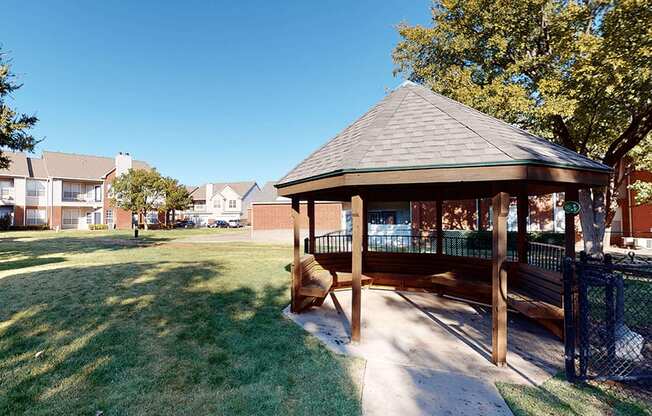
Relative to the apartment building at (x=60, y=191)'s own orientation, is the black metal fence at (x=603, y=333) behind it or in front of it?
in front

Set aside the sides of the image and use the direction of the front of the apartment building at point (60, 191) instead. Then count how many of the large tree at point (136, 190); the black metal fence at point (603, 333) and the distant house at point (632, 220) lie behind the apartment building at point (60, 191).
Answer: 0

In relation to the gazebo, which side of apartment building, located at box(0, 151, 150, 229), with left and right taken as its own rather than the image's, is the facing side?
front

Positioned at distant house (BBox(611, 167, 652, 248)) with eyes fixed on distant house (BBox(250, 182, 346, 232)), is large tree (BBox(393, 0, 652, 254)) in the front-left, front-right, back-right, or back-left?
front-left

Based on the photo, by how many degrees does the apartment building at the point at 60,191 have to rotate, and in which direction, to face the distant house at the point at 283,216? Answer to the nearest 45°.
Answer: approximately 45° to its left

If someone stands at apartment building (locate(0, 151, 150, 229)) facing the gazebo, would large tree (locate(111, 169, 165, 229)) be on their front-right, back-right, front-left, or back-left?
front-left

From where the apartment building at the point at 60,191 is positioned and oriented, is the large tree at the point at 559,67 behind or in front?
in front

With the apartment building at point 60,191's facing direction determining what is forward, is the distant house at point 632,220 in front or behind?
in front

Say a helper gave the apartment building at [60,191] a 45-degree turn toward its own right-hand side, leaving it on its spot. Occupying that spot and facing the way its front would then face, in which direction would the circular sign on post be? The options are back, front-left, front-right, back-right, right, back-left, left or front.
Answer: front-left

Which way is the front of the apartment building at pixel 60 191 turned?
toward the camera

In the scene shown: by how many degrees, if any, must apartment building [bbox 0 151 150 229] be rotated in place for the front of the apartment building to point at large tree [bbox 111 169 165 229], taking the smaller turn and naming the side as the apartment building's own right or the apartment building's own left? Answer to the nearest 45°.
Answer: approximately 45° to the apartment building's own left
